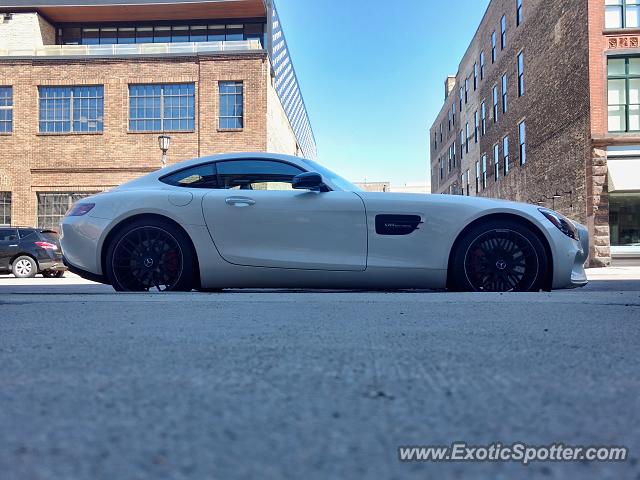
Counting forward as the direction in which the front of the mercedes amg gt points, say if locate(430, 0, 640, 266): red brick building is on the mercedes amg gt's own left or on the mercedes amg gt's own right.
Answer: on the mercedes amg gt's own left

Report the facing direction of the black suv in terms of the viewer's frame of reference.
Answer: facing away from the viewer and to the left of the viewer

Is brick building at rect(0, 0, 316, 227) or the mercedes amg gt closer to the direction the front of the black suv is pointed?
the brick building

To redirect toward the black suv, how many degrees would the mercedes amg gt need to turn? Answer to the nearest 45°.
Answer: approximately 135° to its left

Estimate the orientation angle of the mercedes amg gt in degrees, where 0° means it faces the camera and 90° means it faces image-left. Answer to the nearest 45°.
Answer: approximately 270°

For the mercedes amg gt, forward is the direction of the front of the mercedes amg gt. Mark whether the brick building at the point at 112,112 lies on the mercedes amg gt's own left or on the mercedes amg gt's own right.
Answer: on the mercedes amg gt's own left

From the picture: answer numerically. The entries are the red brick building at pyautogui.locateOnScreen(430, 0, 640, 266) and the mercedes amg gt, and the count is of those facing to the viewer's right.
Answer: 1

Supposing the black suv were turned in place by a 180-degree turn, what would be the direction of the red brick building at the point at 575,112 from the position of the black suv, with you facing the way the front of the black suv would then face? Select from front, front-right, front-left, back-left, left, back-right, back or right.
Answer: front-left
